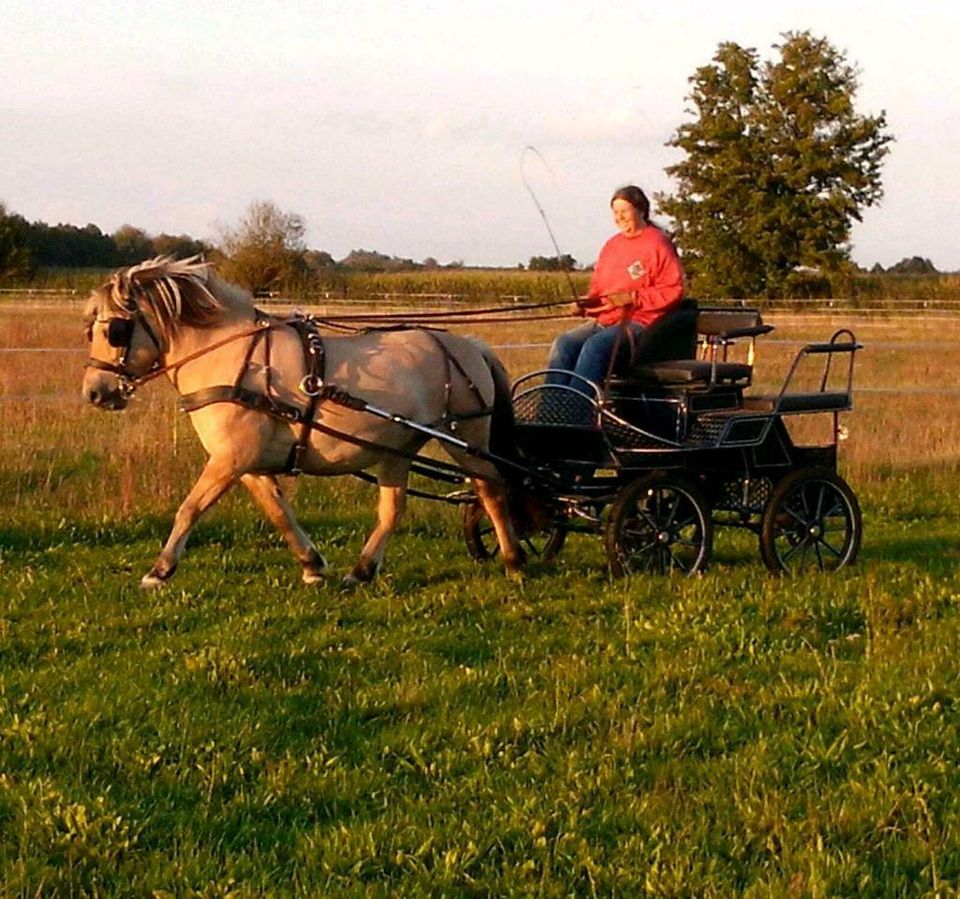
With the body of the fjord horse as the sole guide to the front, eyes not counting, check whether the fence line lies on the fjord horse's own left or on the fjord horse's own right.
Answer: on the fjord horse's own right

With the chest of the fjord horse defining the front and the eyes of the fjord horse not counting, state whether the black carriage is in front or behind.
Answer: behind

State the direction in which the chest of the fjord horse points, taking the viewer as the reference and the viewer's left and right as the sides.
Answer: facing to the left of the viewer
